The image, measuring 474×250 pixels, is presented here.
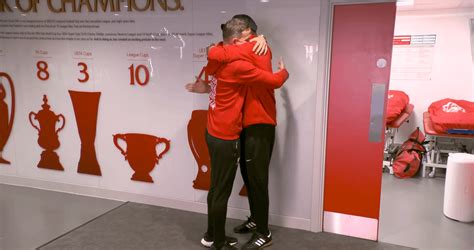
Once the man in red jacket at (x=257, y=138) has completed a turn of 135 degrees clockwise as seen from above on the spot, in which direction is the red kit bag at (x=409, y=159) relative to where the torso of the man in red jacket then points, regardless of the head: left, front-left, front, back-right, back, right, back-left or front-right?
front

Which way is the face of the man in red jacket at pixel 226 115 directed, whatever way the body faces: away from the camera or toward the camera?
away from the camera
